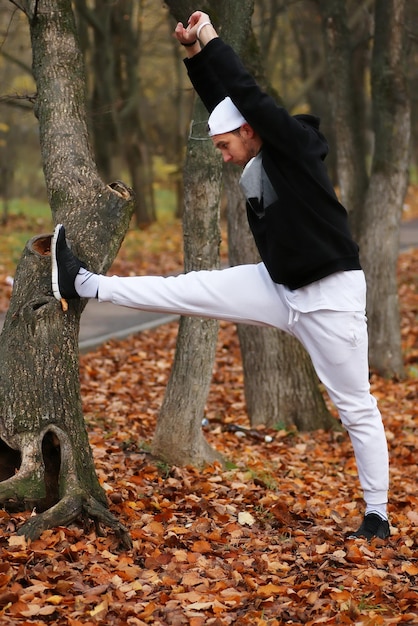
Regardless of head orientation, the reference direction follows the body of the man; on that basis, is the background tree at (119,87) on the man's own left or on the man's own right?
on the man's own right

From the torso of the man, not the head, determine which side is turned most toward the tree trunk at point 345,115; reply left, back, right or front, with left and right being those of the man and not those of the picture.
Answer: right

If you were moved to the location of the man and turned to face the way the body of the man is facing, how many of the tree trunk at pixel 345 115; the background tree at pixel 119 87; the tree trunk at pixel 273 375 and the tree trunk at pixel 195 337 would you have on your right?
4

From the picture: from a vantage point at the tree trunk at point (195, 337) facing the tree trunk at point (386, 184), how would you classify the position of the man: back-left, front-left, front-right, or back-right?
back-right

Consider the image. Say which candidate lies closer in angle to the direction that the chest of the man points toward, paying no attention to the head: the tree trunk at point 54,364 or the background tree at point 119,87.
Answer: the tree trunk

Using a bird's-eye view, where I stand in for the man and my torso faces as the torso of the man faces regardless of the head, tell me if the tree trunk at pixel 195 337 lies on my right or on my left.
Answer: on my right

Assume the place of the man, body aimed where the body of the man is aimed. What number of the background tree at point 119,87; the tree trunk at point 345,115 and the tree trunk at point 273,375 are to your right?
3

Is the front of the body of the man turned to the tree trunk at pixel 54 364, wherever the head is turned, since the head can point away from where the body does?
yes

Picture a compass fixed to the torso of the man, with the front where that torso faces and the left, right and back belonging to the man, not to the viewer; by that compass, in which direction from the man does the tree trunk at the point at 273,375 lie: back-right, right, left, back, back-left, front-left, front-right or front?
right

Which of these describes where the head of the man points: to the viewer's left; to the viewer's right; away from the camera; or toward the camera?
to the viewer's left

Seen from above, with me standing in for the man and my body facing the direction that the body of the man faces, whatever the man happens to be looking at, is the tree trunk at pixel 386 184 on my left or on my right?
on my right

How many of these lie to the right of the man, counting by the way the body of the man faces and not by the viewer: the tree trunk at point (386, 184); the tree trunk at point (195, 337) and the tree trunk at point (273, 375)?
3

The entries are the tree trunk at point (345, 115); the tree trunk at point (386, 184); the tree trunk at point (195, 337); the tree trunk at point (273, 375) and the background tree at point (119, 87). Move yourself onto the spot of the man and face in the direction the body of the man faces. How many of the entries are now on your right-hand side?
5

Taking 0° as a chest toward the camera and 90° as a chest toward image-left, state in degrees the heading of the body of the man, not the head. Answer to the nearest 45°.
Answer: approximately 90°
